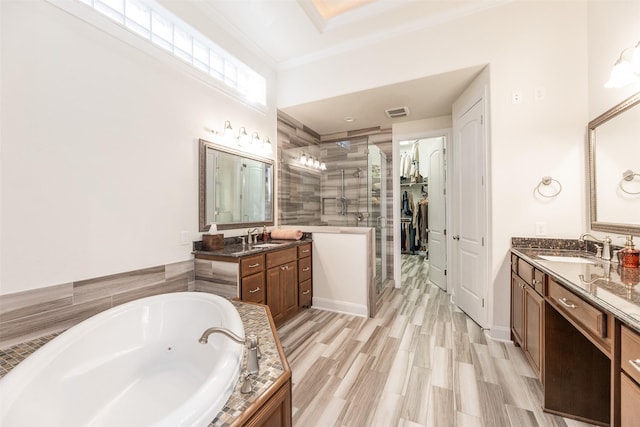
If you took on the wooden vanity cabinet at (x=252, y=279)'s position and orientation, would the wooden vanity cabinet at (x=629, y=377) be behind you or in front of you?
in front

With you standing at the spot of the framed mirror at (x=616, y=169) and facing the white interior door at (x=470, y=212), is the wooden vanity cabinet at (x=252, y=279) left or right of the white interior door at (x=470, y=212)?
left

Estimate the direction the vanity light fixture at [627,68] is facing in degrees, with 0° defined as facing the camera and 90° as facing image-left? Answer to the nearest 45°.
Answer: approximately 45°

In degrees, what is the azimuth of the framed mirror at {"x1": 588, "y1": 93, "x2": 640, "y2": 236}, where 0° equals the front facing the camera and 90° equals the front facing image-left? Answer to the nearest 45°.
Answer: approximately 45°

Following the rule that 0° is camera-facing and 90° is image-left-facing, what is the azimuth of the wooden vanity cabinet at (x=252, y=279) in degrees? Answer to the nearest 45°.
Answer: approximately 315°

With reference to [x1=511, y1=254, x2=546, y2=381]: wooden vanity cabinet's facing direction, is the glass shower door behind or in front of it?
in front

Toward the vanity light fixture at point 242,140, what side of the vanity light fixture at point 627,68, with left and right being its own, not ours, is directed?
front

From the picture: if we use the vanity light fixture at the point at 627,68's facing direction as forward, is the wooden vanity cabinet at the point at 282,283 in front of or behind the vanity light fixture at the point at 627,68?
in front

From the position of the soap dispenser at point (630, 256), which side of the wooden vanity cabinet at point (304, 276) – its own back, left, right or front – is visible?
front

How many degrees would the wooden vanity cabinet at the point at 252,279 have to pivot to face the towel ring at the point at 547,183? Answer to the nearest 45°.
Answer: approximately 45° to its left

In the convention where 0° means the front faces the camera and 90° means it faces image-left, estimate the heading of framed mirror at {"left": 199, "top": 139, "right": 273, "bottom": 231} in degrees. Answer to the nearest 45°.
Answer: approximately 315°
